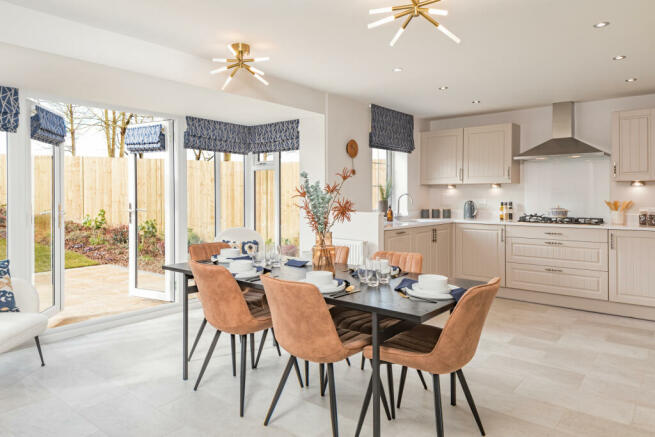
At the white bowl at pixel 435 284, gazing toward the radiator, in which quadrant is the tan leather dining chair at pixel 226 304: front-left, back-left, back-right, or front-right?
front-left

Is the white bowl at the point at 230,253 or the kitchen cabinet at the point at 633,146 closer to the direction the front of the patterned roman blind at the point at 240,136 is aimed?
the white bowl

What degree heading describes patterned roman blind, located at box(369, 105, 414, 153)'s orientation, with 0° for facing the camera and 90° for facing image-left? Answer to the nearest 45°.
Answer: approximately 315°

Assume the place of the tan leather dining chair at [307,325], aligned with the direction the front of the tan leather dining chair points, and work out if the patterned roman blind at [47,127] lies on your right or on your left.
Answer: on your left

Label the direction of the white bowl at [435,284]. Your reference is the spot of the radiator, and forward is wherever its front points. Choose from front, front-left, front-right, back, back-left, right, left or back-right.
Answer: front

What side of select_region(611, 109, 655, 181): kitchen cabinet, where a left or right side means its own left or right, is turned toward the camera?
front

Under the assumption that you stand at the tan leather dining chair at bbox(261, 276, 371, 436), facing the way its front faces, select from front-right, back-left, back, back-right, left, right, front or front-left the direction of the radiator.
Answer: front-left

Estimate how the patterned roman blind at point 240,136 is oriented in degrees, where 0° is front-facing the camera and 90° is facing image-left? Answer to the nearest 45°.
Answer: approximately 0°

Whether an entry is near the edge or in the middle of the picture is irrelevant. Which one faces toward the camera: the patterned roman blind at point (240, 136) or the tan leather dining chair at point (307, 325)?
the patterned roman blind

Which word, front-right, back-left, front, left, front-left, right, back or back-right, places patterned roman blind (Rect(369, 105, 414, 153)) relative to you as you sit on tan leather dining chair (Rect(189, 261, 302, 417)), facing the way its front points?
front

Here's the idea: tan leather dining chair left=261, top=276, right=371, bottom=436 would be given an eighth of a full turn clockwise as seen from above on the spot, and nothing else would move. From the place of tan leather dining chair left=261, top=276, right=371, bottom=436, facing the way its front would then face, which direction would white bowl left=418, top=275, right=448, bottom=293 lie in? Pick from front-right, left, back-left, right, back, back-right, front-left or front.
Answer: front

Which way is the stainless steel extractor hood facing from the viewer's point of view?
toward the camera

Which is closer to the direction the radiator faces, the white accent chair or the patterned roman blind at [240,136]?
the white accent chair

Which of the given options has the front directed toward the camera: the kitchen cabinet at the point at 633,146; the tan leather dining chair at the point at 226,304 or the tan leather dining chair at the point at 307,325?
the kitchen cabinet

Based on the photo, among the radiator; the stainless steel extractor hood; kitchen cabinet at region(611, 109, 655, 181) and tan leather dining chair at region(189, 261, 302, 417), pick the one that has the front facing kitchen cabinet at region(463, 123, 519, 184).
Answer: the tan leather dining chair

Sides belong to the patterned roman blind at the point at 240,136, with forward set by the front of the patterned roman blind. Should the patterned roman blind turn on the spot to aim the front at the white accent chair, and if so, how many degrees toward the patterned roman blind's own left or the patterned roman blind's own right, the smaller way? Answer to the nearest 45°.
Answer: approximately 45° to the patterned roman blind's own right

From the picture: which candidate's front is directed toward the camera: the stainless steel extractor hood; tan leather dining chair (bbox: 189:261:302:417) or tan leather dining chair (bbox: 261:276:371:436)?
the stainless steel extractor hood

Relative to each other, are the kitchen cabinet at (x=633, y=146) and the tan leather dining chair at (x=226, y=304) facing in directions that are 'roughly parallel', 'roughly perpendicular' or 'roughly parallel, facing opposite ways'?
roughly parallel, facing opposite ways

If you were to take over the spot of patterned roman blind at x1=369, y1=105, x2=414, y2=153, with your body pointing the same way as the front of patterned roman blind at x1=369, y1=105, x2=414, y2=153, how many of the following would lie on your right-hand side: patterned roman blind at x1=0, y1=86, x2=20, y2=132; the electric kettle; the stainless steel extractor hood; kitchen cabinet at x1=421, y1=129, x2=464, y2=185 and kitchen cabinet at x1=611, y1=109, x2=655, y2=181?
1

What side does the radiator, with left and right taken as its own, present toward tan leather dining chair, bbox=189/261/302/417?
front
